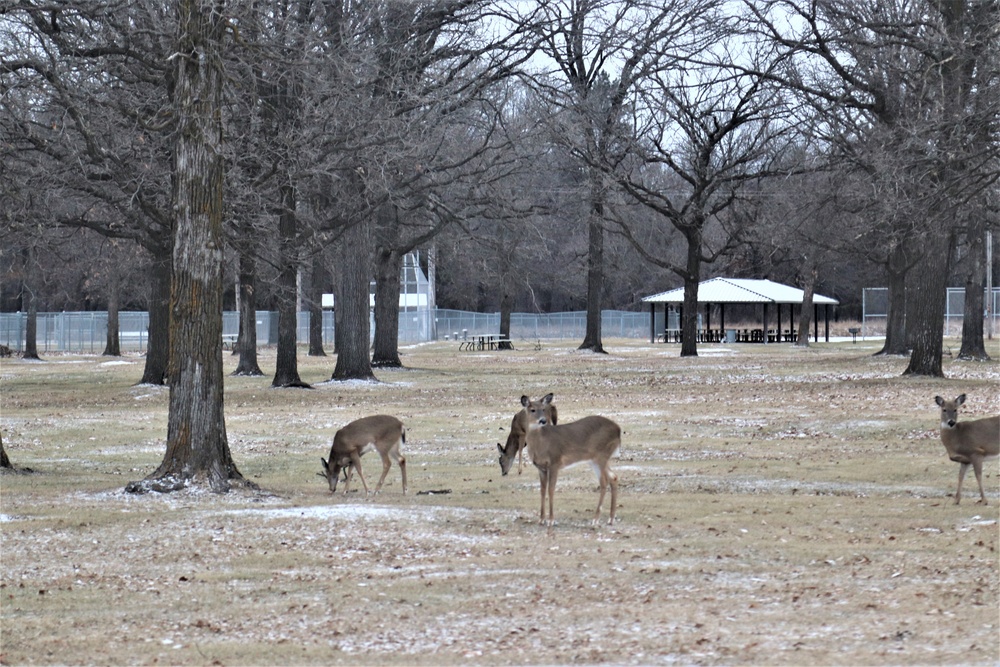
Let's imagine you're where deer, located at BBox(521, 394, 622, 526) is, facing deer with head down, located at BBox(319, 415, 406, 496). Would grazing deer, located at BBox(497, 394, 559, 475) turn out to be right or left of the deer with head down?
right

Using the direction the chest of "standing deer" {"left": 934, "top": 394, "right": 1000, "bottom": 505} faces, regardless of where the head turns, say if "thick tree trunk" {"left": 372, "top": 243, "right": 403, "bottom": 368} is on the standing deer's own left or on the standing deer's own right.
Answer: on the standing deer's own right

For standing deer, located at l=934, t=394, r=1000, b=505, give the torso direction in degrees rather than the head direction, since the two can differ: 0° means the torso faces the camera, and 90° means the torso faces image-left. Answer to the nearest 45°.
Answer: approximately 45°

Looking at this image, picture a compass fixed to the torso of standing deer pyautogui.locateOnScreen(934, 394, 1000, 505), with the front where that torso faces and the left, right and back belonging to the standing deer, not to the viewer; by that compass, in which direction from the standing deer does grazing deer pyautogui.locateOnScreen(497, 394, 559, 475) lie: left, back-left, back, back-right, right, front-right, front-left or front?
front-right

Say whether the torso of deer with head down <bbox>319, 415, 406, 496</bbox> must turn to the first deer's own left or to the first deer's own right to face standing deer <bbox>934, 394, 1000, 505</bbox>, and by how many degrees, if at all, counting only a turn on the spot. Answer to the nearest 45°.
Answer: approximately 180°

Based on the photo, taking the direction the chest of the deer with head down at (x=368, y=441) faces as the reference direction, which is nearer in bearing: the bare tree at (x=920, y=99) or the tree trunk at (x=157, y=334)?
the tree trunk

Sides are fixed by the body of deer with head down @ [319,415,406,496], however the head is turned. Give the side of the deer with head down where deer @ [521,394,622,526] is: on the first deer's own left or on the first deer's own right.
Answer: on the first deer's own left

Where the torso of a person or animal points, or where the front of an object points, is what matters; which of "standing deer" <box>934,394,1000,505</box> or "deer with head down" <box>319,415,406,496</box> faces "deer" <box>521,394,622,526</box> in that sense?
the standing deer

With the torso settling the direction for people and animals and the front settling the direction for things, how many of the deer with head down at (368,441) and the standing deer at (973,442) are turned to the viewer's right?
0

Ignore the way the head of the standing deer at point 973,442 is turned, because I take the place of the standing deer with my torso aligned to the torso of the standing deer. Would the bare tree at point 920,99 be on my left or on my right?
on my right

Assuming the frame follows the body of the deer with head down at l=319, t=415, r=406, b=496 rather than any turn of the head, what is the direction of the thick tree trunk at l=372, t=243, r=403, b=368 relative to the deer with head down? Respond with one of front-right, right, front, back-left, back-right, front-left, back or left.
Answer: right

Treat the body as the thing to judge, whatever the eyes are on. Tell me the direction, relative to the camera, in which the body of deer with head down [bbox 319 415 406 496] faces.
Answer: to the viewer's left

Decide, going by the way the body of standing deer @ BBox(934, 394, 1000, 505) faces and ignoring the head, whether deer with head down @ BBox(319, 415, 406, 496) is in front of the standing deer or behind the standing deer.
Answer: in front
